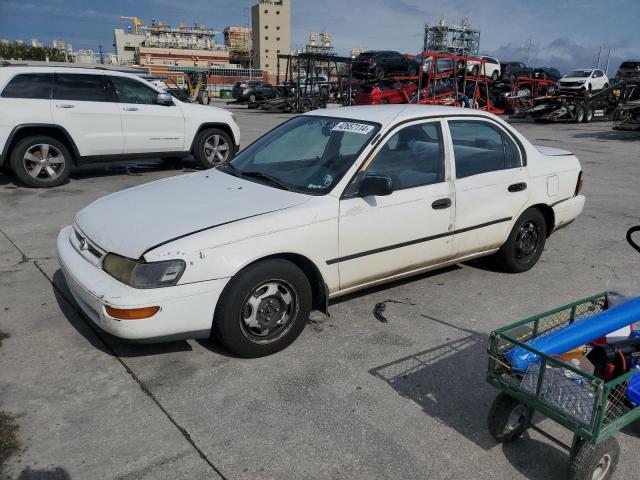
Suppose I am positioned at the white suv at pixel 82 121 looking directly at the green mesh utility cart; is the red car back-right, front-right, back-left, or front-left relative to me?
back-left

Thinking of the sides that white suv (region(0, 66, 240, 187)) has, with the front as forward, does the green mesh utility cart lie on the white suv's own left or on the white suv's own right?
on the white suv's own right

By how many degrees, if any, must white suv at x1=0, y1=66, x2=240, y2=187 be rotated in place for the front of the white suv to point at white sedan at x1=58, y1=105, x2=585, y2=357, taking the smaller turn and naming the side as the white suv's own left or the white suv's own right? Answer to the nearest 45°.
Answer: approximately 90° to the white suv's own right

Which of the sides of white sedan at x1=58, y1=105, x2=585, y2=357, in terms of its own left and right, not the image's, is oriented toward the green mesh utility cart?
left

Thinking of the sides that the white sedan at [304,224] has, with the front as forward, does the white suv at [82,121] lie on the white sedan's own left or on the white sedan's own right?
on the white sedan's own right

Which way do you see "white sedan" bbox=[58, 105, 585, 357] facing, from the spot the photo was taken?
facing the viewer and to the left of the viewer

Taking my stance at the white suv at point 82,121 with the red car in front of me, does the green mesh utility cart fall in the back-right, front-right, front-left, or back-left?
back-right

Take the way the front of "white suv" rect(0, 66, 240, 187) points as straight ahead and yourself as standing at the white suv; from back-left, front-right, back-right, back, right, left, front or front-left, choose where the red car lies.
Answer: front-left

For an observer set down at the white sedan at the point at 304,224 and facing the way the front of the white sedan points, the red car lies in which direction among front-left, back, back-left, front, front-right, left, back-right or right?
back-right

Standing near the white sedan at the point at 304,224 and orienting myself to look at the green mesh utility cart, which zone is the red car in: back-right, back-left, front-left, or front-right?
back-left

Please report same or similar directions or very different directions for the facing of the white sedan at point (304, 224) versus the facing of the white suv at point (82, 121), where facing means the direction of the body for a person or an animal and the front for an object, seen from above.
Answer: very different directions

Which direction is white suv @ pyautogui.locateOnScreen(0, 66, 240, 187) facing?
to the viewer's right

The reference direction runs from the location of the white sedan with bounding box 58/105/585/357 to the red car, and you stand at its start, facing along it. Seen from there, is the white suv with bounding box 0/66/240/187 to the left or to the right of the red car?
left
